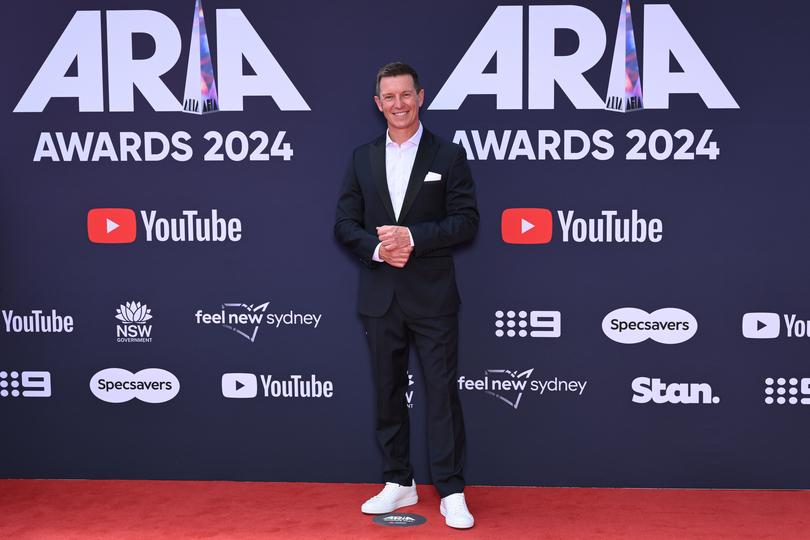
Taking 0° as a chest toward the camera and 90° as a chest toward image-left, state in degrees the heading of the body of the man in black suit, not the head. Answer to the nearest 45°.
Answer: approximately 0°
